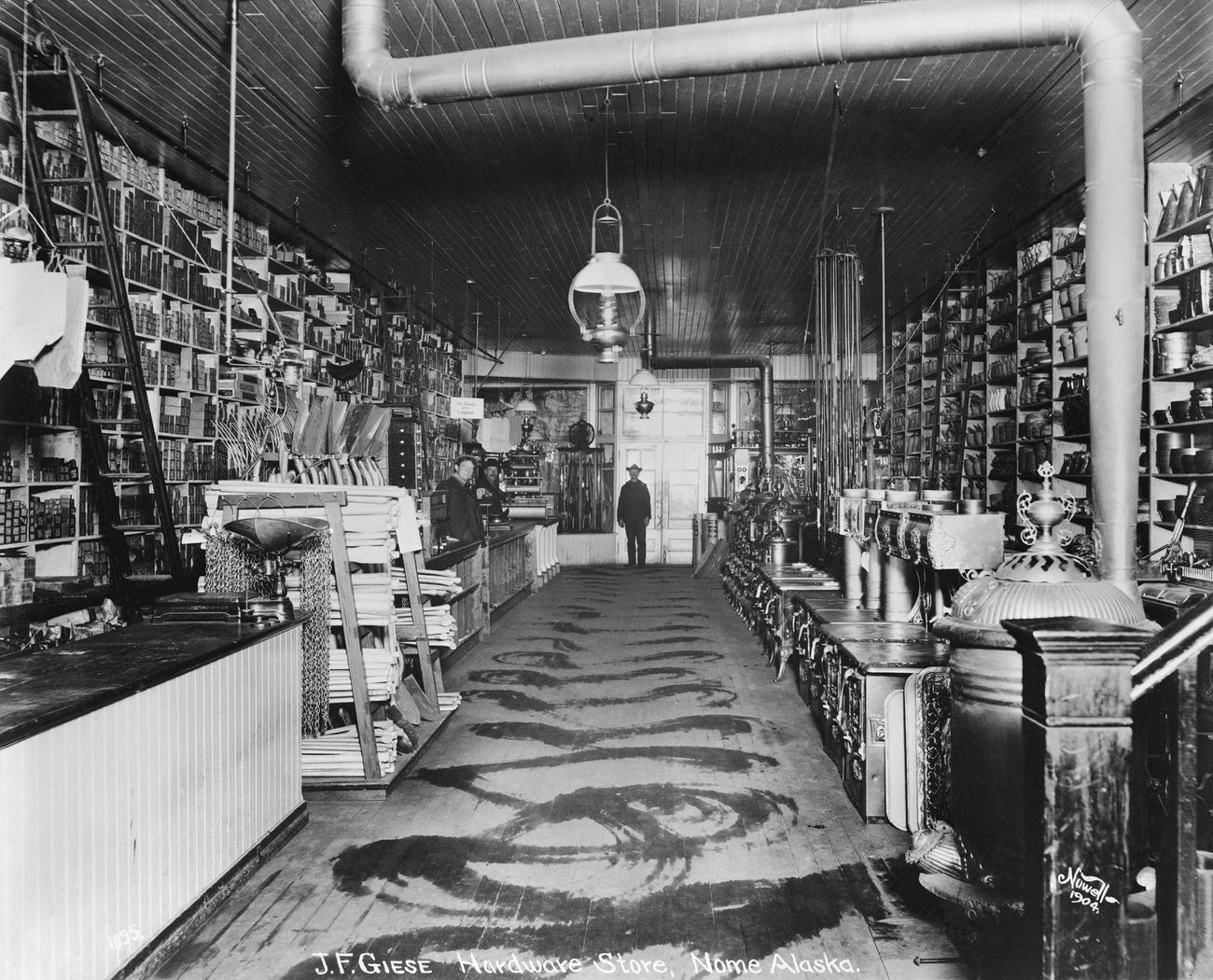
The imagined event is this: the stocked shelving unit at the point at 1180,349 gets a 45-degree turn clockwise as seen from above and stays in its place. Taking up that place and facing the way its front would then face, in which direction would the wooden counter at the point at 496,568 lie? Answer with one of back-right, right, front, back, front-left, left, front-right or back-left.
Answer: front

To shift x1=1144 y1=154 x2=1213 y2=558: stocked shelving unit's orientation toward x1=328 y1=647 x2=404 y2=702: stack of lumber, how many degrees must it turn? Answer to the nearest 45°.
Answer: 0° — it already faces it

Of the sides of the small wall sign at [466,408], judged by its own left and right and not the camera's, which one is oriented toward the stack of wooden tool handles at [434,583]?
front

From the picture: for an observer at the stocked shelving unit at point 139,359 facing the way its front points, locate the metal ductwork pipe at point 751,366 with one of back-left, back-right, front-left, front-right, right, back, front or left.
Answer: left

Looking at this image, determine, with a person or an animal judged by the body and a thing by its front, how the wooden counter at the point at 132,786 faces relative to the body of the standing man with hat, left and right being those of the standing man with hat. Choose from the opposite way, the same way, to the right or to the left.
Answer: to the left

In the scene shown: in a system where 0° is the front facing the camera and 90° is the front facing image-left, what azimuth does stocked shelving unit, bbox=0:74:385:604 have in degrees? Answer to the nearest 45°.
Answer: approximately 315°

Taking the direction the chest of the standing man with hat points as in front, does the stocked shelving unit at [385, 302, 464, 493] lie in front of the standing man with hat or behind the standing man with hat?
in front

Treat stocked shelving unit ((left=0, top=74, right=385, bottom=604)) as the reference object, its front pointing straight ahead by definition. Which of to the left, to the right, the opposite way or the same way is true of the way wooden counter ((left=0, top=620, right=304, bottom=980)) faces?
the same way

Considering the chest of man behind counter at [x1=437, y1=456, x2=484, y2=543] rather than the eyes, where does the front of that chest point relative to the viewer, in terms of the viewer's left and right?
facing the viewer and to the right of the viewer

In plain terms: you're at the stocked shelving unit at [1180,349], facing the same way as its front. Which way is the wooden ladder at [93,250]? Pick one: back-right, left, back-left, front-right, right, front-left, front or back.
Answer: front

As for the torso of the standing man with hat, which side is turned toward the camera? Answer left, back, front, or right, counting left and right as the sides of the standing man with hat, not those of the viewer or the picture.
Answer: front

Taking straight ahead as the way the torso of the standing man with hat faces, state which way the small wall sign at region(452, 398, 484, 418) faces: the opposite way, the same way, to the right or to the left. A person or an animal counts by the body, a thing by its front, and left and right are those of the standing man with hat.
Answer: the same way

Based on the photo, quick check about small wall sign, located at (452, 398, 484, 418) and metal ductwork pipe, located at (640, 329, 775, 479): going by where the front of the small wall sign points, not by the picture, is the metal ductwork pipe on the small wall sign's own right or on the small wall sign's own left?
on the small wall sign's own left

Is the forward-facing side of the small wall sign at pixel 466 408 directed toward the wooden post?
yes

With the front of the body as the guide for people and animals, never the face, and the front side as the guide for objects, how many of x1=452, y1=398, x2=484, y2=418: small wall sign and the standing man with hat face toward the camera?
2

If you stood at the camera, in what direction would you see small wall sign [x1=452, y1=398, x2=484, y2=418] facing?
facing the viewer

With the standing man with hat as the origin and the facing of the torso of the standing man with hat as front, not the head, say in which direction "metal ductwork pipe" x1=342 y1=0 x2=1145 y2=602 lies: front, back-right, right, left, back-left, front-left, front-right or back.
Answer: front

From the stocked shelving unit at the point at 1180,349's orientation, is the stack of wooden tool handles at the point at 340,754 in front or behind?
in front

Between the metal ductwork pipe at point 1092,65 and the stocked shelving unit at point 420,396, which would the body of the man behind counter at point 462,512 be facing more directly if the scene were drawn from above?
the metal ductwork pipe
